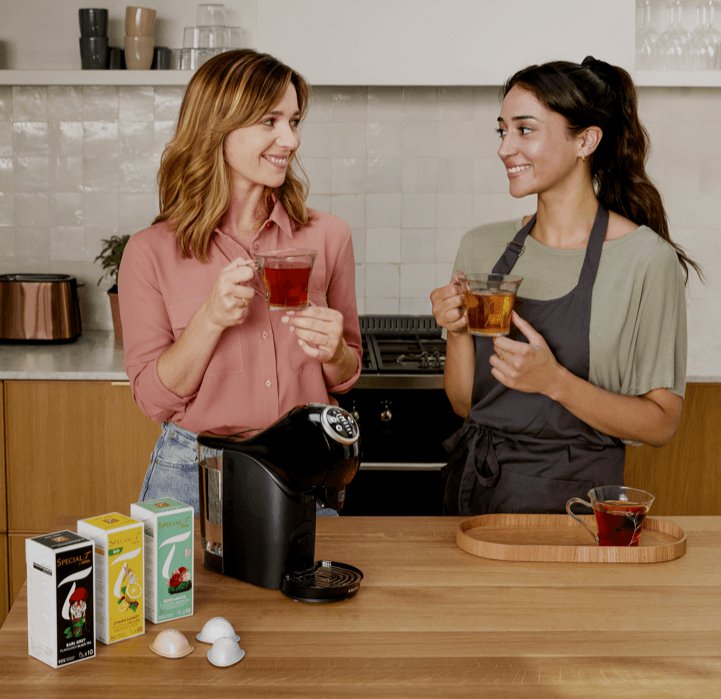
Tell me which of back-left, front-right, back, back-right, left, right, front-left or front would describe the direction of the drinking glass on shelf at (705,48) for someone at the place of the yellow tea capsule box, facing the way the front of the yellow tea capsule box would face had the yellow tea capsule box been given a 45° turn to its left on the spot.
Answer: front-left

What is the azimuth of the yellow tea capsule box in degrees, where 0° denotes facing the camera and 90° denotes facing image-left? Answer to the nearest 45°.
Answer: approximately 315°

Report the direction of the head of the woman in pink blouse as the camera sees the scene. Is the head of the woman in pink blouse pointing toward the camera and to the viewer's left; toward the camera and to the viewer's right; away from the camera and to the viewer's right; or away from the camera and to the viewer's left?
toward the camera and to the viewer's right

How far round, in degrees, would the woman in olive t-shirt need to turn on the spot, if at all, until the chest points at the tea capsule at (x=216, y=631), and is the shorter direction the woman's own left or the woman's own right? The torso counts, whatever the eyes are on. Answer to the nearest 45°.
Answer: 0° — they already face it

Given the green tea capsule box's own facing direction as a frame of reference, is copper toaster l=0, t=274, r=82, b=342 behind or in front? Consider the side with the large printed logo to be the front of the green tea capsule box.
behind

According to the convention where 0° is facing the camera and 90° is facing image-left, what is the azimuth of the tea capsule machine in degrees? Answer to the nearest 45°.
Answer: approximately 315°

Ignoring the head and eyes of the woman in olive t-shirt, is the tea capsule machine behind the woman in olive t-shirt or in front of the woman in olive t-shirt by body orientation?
in front

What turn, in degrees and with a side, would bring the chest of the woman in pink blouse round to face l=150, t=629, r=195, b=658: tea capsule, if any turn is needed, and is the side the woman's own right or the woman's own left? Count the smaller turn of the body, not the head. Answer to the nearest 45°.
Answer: approximately 45° to the woman's own right

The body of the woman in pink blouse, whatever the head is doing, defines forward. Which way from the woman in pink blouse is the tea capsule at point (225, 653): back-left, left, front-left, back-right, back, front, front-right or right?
front-right

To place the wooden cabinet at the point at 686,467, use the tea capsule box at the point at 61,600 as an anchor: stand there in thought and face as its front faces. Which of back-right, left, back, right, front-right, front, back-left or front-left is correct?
left

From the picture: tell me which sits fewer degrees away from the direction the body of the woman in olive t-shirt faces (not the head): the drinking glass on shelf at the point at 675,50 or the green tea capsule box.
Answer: the green tea capsule box
